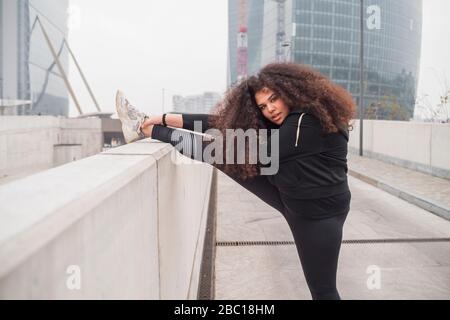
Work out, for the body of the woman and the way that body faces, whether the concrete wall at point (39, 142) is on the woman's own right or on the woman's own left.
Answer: on the woman's own right

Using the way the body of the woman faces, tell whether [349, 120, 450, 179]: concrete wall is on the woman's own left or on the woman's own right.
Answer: on the woman's own right

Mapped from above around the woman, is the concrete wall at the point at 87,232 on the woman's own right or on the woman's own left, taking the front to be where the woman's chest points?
on the woman's own left

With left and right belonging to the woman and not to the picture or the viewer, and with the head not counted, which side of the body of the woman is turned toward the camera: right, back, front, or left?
left
